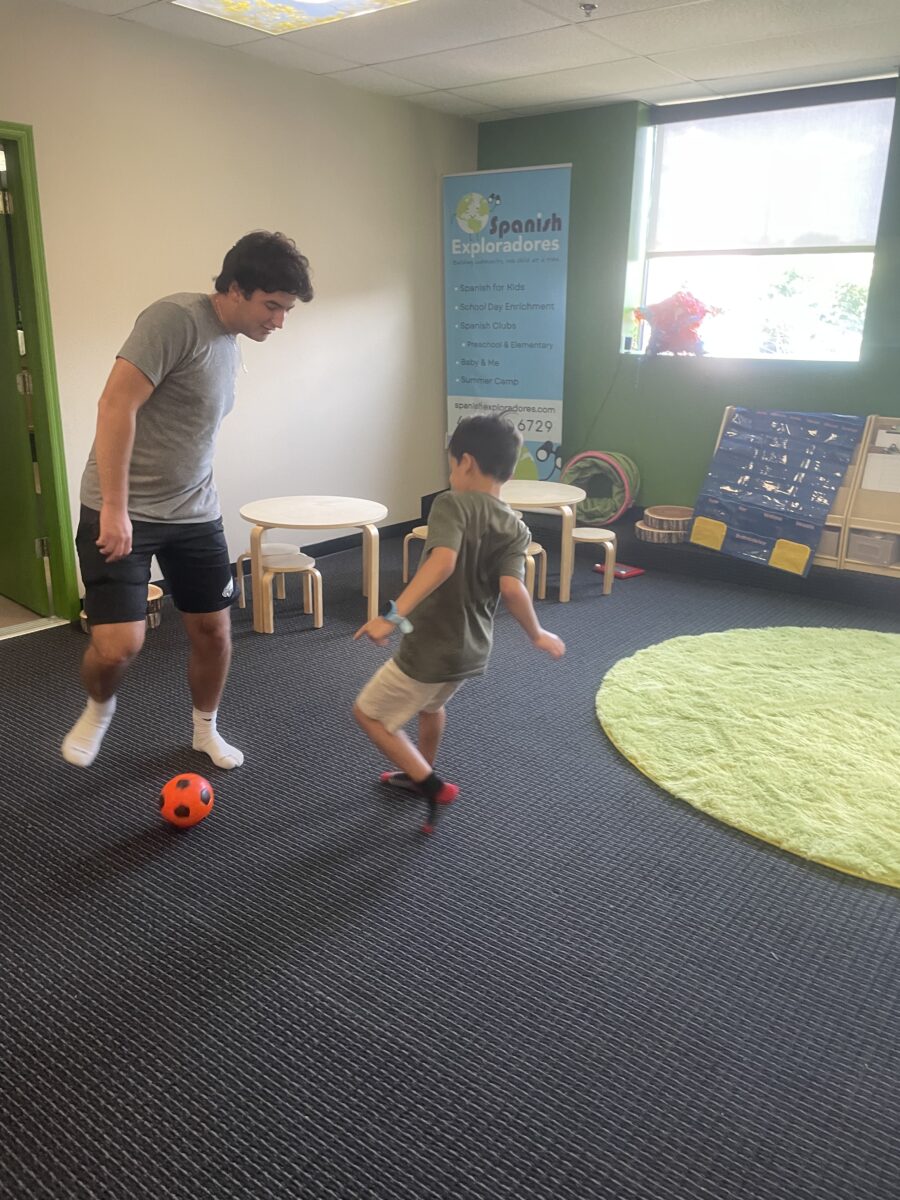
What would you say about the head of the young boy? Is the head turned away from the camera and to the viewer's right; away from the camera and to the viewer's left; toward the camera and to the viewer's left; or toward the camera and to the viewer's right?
away from the camera and to the viewer's left

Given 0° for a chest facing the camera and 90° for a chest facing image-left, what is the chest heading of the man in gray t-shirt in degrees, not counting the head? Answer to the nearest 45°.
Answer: approximately 315°

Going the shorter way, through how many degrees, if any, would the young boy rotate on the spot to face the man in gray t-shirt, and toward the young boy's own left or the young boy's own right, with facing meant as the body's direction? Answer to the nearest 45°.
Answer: approximately 45° to the young boy's own left

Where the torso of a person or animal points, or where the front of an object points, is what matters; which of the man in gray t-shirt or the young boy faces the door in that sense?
the young boy

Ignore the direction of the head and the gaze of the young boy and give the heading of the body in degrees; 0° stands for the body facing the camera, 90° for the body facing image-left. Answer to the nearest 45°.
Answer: approximately 135°

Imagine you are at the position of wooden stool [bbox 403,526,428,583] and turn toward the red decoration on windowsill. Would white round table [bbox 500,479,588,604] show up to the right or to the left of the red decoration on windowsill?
right

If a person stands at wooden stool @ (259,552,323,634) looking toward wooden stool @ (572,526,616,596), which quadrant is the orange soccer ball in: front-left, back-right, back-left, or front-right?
back-right

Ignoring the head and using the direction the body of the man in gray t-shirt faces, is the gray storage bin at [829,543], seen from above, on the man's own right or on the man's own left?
on the man's own left

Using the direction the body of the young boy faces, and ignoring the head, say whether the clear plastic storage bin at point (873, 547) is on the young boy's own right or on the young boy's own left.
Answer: on the young boy's own right

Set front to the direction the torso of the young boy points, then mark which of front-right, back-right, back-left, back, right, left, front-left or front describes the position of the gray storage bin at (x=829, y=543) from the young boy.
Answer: right

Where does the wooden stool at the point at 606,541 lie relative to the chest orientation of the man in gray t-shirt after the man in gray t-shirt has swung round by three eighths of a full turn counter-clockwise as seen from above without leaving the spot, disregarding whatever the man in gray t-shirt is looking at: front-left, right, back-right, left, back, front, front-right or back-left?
front-right

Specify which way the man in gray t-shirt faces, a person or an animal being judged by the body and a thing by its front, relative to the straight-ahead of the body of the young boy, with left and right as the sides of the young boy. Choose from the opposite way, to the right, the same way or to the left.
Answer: the opposite way

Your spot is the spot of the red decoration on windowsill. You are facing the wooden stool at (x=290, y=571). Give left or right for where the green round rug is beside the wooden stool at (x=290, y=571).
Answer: left

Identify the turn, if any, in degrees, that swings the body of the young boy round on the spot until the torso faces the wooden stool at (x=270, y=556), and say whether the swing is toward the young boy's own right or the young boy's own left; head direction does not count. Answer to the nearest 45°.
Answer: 0° — they already face it
